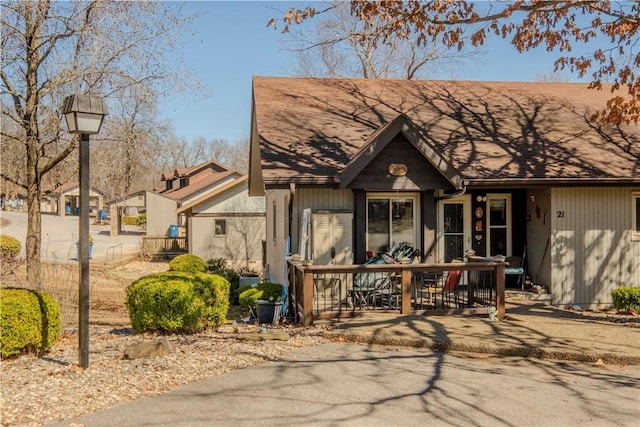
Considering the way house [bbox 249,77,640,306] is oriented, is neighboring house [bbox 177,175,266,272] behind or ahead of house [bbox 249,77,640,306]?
behind

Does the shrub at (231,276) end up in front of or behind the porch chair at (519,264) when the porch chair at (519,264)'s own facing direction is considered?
in front

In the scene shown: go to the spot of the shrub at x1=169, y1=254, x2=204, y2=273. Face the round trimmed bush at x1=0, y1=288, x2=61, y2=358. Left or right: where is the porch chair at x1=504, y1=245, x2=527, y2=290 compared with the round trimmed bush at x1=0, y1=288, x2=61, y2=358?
left

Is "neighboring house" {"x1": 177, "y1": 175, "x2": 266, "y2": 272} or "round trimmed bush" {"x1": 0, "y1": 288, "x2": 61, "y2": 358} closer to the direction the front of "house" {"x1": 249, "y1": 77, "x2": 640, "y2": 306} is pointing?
the round trimmed bush

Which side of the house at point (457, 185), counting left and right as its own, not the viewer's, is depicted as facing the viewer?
front

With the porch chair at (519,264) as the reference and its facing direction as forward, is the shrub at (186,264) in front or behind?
in front

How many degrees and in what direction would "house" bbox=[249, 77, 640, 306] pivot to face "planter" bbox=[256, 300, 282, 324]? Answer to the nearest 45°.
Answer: approximately 45° to its right

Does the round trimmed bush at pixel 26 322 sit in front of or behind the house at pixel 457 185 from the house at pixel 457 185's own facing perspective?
in front

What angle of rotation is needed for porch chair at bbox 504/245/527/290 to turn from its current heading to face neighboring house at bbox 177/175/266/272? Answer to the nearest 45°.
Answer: approximately 45° to its right
